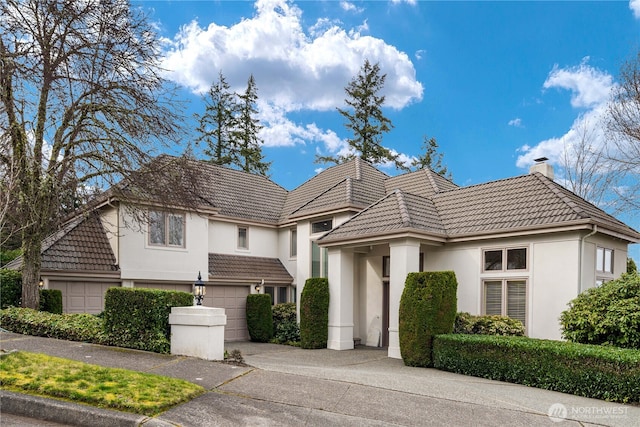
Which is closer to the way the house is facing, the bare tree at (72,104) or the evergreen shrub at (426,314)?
the evergreen shrub

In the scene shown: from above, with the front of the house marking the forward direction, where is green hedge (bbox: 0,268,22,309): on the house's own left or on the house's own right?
on the house's own right

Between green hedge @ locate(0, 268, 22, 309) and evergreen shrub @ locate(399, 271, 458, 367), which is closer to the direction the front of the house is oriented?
the evergreen shrub

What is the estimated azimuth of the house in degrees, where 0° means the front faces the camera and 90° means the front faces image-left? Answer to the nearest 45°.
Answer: approximately 0°

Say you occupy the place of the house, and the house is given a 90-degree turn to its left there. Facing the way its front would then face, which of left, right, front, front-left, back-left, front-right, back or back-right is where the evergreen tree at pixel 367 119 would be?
left

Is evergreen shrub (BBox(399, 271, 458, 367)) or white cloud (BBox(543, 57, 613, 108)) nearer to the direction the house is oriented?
the evergreen shrub

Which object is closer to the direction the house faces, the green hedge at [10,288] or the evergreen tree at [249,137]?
the green hedge
